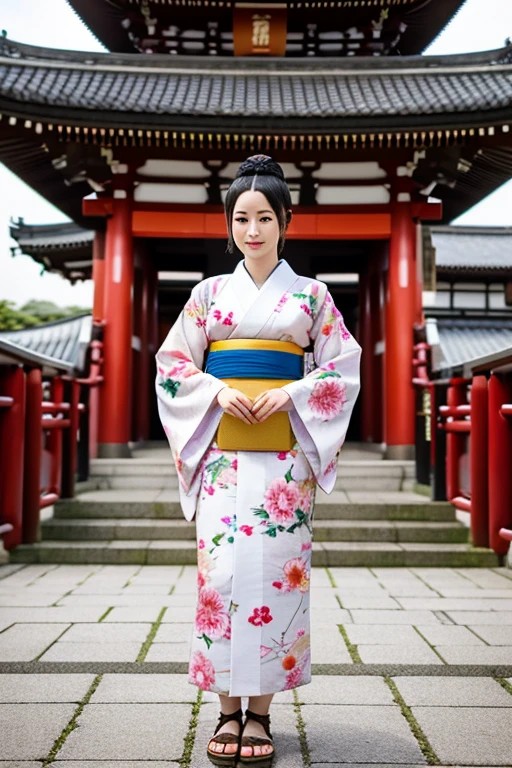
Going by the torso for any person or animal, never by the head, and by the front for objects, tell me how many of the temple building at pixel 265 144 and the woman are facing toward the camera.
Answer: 2

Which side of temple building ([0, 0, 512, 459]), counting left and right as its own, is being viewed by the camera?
front

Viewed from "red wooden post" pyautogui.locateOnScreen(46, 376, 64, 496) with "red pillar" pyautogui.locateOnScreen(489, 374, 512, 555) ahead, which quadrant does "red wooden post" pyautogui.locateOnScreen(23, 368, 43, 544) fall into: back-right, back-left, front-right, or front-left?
front-right

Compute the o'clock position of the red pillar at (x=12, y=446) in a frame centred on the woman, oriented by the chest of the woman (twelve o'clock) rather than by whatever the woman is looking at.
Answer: The red pillar is roughly at 5 o'clock from the woman.

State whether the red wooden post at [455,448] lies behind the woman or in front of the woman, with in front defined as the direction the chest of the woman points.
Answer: behind

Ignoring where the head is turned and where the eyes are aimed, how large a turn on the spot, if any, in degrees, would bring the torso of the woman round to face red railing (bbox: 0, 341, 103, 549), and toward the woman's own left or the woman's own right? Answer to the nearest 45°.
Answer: approximately 135° to the woman's own right

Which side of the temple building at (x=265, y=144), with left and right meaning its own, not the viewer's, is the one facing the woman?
front

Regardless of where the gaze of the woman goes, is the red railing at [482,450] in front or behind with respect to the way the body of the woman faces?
behind

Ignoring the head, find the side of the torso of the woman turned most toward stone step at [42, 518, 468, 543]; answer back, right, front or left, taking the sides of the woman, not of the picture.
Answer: back

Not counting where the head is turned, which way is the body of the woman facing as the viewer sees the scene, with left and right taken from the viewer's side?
facing the viewer
